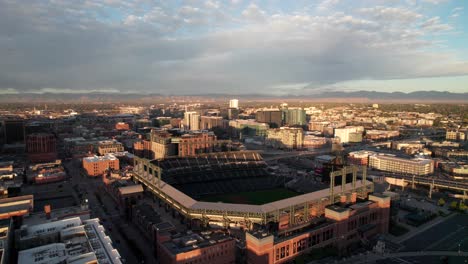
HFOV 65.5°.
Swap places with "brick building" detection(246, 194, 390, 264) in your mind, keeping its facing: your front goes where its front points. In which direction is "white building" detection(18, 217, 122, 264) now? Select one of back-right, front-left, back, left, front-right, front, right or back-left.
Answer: right

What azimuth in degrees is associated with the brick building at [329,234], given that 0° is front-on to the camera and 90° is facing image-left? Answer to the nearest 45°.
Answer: approximately 315°

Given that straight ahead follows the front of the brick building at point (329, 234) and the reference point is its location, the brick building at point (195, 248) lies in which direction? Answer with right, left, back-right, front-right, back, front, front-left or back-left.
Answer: right
